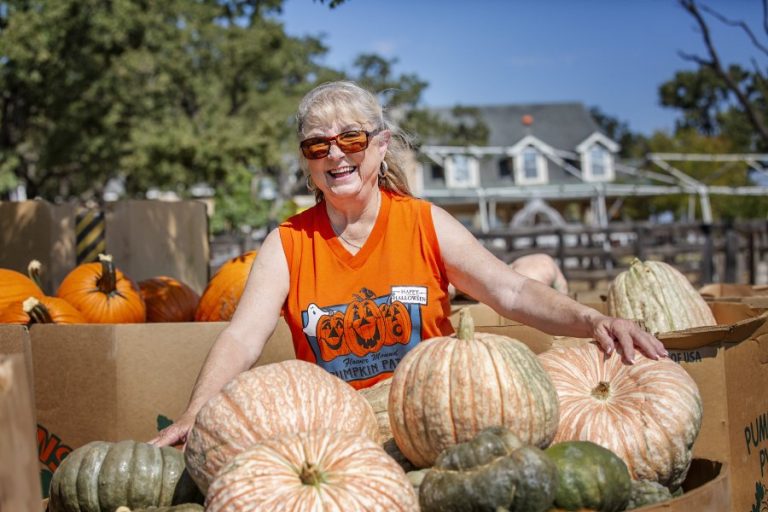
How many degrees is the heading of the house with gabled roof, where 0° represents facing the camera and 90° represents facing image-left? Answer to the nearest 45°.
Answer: approximately 0°

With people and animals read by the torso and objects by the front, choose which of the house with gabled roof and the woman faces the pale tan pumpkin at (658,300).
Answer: the house with gabled roof

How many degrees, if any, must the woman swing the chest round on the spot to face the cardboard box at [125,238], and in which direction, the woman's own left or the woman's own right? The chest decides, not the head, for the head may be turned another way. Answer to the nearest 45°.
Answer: approximately 135° to the woman's own right

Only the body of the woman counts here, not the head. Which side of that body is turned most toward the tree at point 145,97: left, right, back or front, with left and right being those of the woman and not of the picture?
back

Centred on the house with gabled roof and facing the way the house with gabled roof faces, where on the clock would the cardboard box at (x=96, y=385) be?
The cardboard box is roughly at 12 o'clock from the house with gabled roof.

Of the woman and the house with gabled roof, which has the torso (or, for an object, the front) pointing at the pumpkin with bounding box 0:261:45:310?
the house with gabled roof

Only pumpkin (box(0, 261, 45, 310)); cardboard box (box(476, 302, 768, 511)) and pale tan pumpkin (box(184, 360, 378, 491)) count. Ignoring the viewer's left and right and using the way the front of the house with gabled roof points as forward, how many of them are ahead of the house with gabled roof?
3

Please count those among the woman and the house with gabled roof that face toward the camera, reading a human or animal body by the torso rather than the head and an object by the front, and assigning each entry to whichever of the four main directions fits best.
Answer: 2

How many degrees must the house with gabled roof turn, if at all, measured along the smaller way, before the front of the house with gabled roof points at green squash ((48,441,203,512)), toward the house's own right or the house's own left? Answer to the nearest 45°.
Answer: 0° — it already faces it
